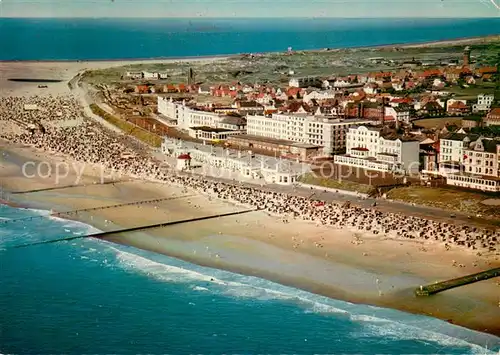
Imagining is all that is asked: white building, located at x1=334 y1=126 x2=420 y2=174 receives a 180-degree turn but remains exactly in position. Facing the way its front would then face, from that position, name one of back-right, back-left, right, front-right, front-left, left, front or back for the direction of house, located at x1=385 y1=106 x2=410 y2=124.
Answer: front-left

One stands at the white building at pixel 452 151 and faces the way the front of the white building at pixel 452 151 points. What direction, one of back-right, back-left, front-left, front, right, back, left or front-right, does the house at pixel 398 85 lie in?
back-right

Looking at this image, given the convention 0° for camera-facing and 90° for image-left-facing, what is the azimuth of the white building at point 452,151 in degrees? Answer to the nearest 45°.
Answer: approximately 45°

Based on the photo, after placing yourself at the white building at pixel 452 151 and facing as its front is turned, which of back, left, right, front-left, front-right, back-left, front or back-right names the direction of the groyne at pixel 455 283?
front-left

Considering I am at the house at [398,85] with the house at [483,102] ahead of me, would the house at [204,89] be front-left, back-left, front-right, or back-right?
back-right

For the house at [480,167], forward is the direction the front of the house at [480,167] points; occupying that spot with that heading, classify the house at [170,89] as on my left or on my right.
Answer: on my right

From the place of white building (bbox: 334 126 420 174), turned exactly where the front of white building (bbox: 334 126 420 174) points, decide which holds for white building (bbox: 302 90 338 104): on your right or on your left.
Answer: on your right

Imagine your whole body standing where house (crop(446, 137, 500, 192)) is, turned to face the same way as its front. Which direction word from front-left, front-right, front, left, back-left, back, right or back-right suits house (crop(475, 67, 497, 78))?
back-right

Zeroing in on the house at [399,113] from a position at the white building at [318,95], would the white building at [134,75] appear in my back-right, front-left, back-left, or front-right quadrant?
back-right

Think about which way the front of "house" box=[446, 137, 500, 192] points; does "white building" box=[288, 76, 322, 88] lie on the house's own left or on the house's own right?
on the house's own right

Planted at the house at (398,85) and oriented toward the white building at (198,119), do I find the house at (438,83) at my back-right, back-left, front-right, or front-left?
back-left
